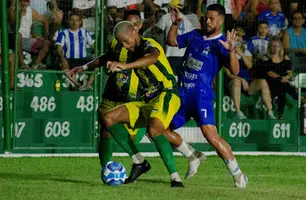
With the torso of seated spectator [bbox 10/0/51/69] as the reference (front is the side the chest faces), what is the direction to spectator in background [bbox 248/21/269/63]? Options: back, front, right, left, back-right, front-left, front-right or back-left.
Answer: front-left

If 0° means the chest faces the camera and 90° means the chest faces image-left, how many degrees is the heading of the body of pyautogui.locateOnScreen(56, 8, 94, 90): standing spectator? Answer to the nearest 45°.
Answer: approximately 0°

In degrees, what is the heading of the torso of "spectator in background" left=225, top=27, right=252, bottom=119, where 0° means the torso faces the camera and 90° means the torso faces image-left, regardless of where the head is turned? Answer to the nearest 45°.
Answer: approximately 45°

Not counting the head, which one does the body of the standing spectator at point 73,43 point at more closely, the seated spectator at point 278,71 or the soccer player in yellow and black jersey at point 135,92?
the soccer player in yellow and black jersey

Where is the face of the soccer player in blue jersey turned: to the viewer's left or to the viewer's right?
to the viewer's left

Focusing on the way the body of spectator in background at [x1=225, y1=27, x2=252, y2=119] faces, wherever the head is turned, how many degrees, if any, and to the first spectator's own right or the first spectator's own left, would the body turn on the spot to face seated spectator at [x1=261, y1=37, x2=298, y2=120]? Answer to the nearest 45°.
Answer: approximately 135° to the first spectator's own left

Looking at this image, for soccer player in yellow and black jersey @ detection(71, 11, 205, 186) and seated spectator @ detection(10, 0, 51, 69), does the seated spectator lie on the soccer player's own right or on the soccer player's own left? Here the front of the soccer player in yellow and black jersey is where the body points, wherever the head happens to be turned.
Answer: on the soccer player's own right

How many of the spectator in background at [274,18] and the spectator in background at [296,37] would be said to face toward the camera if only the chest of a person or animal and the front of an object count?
2

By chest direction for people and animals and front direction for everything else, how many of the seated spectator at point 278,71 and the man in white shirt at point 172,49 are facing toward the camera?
2
